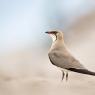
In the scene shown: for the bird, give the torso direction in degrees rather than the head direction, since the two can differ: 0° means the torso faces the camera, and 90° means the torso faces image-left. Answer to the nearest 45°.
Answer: approximately 90°
